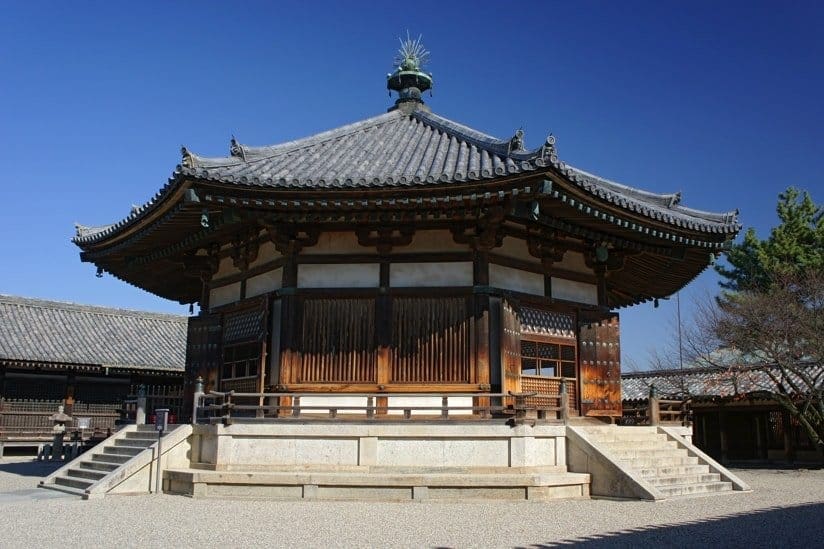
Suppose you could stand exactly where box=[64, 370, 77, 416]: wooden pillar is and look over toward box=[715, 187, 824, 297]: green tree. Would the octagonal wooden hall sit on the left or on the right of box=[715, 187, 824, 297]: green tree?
right

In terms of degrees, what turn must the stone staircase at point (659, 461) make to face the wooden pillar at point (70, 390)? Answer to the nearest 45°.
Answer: approximately 180°

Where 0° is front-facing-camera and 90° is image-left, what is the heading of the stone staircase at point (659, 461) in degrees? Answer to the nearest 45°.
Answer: approximately 315°

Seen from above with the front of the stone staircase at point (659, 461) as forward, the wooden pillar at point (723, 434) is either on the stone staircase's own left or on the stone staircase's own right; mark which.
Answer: on the stone staircase's own left
